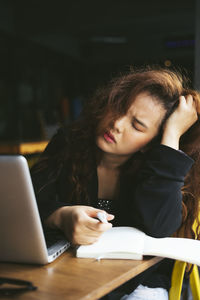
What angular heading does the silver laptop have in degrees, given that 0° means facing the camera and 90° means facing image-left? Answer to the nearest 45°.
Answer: approximately 225°

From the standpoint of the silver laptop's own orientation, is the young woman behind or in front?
in front

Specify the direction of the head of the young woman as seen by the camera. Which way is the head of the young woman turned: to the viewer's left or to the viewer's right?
to the viewer's left
